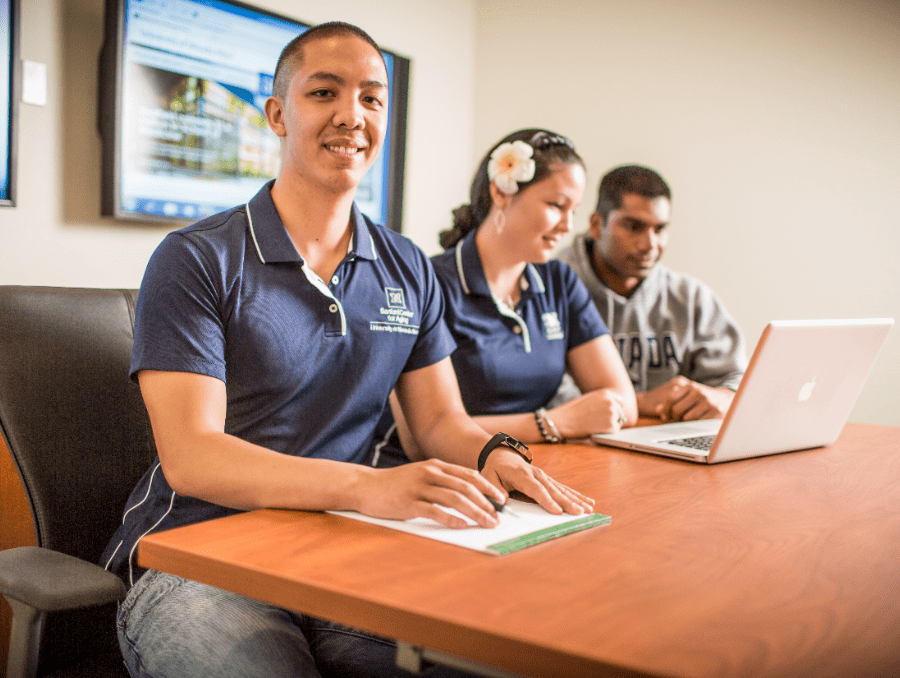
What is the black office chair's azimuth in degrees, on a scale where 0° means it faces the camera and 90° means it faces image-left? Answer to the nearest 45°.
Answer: approximately 315°

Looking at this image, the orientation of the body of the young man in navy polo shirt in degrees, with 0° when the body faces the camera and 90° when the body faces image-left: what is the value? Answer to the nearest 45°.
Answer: approximately 315°

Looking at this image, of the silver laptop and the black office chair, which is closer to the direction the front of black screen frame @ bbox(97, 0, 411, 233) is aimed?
the silver laptop

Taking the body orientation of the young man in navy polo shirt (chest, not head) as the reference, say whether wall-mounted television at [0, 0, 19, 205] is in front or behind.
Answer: behind

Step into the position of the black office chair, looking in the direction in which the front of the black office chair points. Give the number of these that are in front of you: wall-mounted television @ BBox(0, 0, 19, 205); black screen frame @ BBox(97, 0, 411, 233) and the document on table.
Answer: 1

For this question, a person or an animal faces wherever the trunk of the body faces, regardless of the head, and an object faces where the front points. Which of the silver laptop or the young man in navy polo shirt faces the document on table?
the young man in navy polo shirt

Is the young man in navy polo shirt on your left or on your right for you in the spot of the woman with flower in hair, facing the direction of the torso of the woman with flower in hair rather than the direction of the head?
on your right

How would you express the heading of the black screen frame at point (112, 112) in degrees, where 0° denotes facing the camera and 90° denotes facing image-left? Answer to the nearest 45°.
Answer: approximately 315°

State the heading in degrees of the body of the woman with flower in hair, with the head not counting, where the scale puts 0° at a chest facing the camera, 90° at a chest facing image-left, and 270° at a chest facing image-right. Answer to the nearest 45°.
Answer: approximately 315°

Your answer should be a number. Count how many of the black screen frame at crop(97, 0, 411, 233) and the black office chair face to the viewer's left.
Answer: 0
